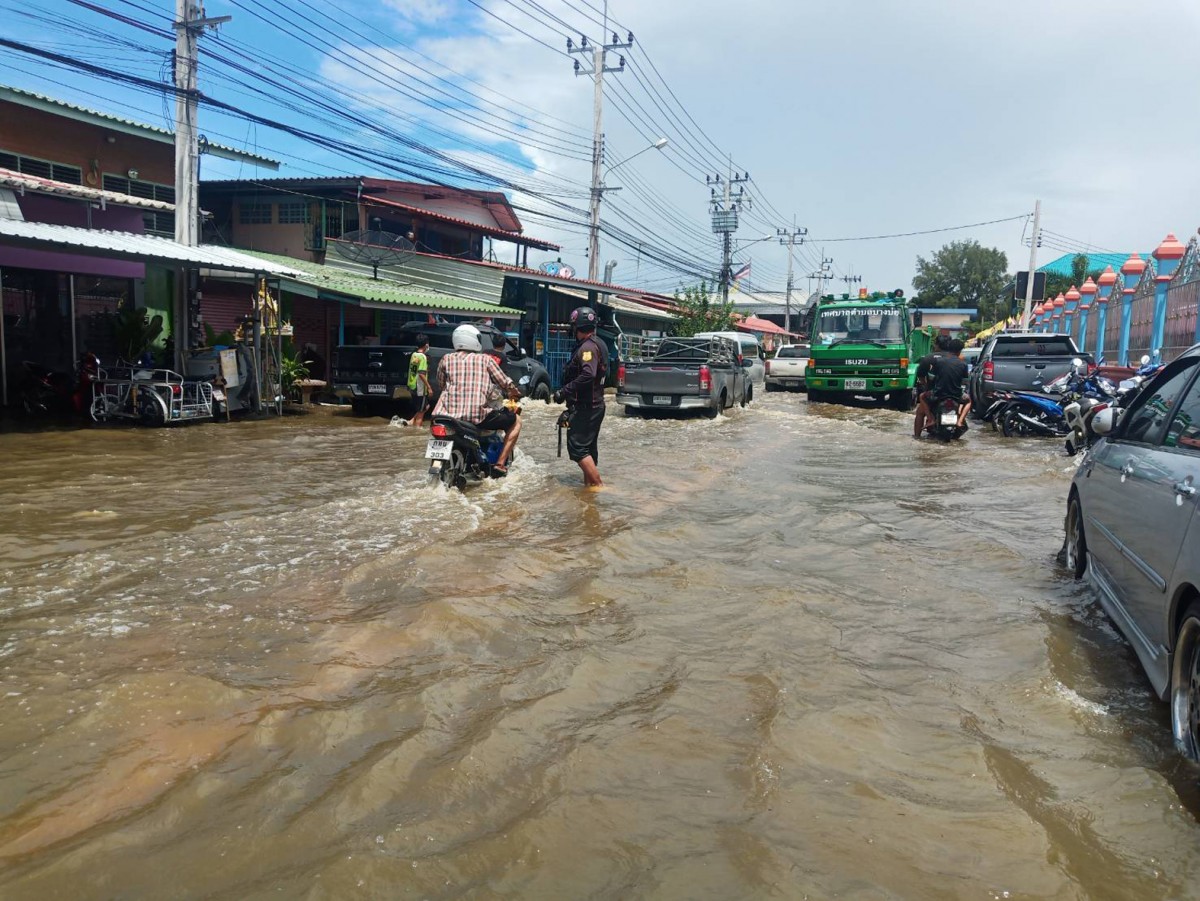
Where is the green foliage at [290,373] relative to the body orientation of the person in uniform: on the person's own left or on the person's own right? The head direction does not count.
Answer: on the person's own right

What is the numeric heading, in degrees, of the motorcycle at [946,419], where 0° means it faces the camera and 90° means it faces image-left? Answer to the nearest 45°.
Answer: approximately 180°

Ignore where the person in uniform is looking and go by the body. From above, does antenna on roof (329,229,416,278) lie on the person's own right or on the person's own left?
on the person's own right

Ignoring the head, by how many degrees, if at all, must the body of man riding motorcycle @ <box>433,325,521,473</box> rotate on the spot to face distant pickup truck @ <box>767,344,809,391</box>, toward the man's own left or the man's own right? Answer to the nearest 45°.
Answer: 0° — they already face it

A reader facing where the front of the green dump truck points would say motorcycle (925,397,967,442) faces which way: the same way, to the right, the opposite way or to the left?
the opposite way

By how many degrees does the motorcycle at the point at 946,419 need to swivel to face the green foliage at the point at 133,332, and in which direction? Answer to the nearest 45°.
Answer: approximately 90° to its left

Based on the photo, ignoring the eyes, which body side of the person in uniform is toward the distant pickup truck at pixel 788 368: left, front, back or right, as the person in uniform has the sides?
right

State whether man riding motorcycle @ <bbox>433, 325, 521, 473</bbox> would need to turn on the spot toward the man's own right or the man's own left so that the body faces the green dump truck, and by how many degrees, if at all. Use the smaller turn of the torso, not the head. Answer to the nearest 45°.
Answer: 0° — they already face it

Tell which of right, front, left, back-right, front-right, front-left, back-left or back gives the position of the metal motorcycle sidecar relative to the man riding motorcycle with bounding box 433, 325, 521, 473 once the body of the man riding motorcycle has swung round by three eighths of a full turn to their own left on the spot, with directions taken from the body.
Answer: front-right

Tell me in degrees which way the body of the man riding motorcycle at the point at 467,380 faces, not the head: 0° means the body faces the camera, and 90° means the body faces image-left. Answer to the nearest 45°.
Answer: approximately 225°

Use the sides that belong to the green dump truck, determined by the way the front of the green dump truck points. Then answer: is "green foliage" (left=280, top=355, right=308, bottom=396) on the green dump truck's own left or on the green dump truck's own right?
on the green dump truck's own right

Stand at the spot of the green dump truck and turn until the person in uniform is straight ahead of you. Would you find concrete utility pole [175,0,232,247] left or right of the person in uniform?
right
